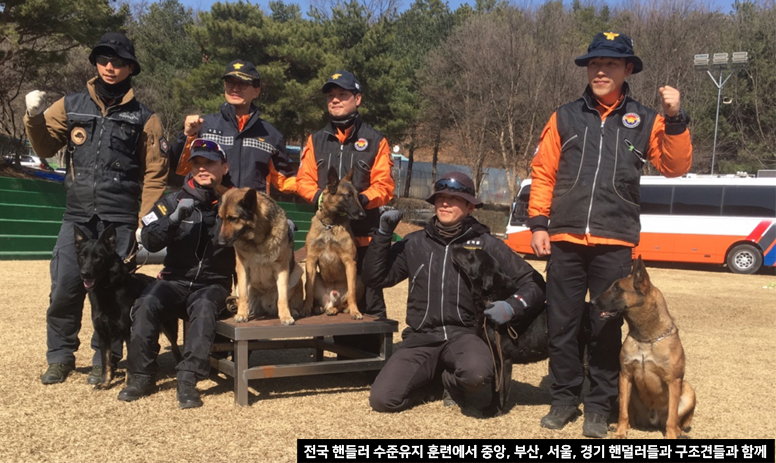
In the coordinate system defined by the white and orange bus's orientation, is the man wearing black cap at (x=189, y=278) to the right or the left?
on its left

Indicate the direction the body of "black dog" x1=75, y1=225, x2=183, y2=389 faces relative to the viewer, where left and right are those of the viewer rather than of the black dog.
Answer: facing the viewer and to the left of the viewer

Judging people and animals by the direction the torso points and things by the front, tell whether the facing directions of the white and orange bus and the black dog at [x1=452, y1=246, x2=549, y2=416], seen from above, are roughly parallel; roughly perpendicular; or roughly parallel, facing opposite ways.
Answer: roughly parallel

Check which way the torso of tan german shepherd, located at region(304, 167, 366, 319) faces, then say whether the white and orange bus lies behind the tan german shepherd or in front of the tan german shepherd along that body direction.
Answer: behind

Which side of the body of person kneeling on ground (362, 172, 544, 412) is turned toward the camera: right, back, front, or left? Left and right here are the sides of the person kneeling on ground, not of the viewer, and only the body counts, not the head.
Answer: front

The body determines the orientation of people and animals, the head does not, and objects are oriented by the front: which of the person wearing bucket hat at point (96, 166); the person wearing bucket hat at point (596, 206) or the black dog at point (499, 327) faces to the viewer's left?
the black dog

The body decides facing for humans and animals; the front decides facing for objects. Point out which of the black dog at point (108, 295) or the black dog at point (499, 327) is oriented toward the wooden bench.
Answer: the black dog at point (499, 327)

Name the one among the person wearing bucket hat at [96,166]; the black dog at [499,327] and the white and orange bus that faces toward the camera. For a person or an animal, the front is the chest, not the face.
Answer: the person wearing bucket hat

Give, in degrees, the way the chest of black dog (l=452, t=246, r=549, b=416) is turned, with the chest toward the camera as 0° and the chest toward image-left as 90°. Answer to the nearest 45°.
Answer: approximately 90°

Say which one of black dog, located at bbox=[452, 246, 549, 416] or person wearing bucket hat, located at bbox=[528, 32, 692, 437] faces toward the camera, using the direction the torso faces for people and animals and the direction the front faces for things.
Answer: the person wearing bucket hat

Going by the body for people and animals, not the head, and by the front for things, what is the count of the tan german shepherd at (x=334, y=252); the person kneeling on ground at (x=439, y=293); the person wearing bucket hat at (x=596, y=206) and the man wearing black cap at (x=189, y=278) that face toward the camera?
4
